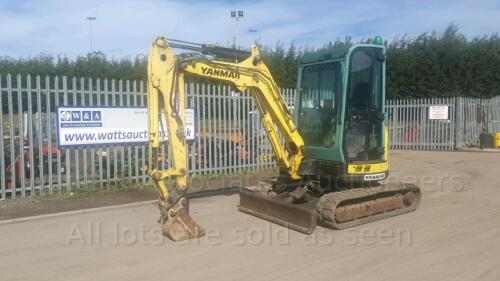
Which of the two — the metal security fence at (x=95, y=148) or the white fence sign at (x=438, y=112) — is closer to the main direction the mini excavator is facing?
the metal security fence

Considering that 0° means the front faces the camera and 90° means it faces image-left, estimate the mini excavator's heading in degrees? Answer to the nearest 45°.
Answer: approximately 45°

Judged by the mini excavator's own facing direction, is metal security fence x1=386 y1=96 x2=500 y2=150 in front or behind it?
behind

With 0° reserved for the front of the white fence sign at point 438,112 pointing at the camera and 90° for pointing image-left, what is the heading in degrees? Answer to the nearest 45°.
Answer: approximately 0°

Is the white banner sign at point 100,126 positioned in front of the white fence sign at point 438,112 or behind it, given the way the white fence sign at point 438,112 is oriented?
in front
